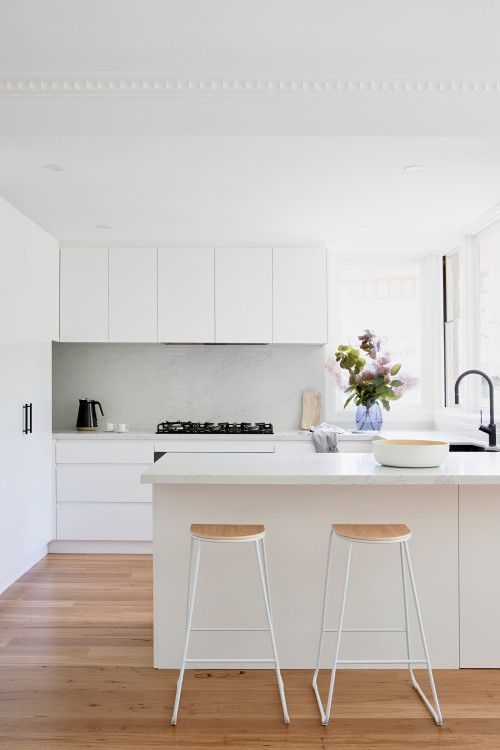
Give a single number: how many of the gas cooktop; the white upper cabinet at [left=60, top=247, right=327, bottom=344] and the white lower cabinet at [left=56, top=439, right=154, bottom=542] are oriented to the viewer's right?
0

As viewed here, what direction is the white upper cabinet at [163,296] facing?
toward the camera

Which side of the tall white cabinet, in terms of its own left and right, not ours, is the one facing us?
right

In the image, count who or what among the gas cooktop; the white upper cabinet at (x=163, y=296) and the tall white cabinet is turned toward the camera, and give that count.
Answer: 2

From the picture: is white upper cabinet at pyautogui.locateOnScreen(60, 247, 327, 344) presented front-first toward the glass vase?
no

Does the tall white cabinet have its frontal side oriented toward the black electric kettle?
no

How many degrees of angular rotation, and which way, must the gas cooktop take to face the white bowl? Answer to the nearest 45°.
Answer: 0° — it already faces it

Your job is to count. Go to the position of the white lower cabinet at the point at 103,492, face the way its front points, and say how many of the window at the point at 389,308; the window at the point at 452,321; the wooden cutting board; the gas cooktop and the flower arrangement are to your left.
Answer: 5

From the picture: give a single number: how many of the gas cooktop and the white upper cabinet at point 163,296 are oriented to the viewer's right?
0

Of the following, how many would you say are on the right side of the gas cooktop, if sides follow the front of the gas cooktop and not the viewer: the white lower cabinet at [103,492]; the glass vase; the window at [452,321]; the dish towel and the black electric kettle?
2

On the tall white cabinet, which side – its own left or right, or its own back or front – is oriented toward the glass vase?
front

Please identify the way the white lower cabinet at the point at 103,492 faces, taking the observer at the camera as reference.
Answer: facing the viewer

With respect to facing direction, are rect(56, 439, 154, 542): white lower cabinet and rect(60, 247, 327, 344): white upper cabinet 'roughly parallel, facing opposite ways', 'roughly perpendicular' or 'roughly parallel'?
roughly parallel

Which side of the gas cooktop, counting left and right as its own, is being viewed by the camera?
front

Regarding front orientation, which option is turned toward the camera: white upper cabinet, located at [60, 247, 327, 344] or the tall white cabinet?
the white upper cabinet
